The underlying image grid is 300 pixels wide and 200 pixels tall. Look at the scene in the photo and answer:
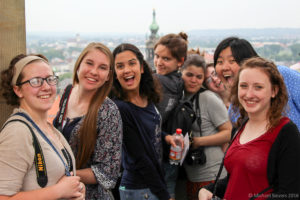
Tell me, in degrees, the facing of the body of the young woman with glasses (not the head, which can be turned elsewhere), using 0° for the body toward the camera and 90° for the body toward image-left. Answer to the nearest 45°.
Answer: approximately 315°
